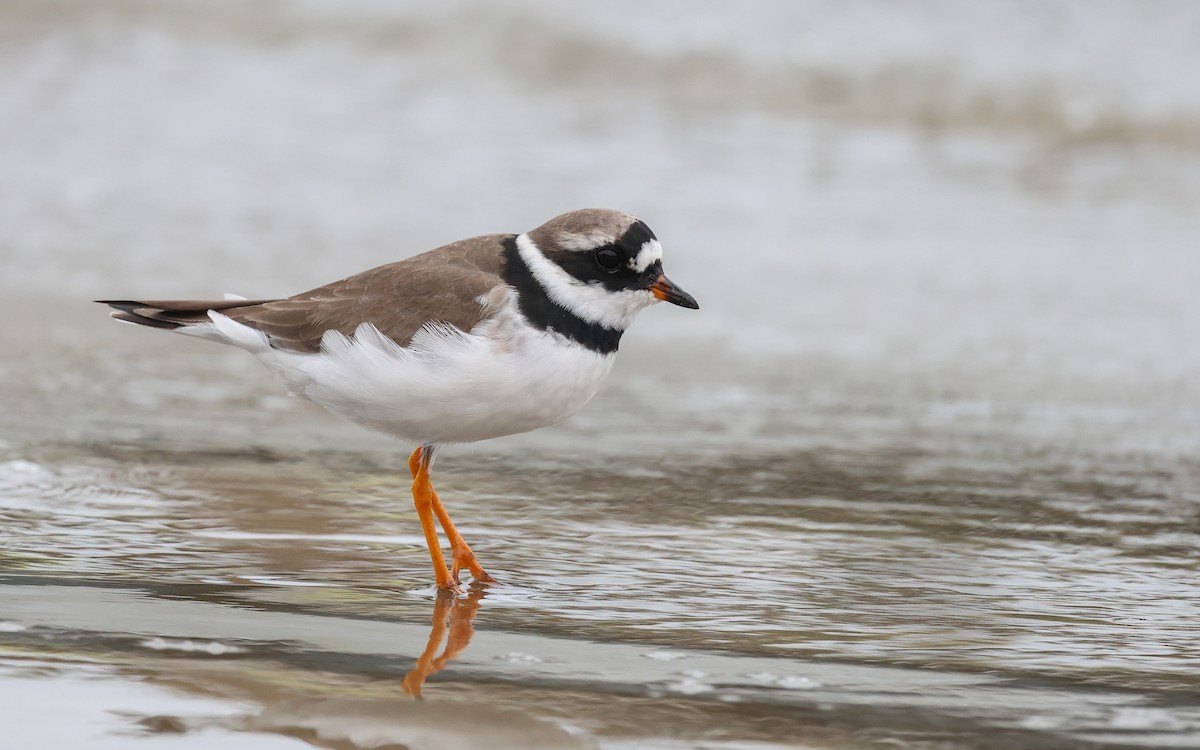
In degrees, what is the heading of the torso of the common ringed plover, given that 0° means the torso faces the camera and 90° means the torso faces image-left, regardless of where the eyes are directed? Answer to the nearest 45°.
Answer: approximately 270°
